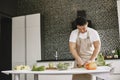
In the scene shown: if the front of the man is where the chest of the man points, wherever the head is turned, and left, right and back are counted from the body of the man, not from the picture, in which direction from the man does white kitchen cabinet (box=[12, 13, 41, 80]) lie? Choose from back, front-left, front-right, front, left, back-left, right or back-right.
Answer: back-right

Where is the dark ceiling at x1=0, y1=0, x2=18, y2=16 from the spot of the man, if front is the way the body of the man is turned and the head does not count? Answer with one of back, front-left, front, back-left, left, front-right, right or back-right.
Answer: back-right

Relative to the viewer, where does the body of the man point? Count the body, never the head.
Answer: toward the camera
